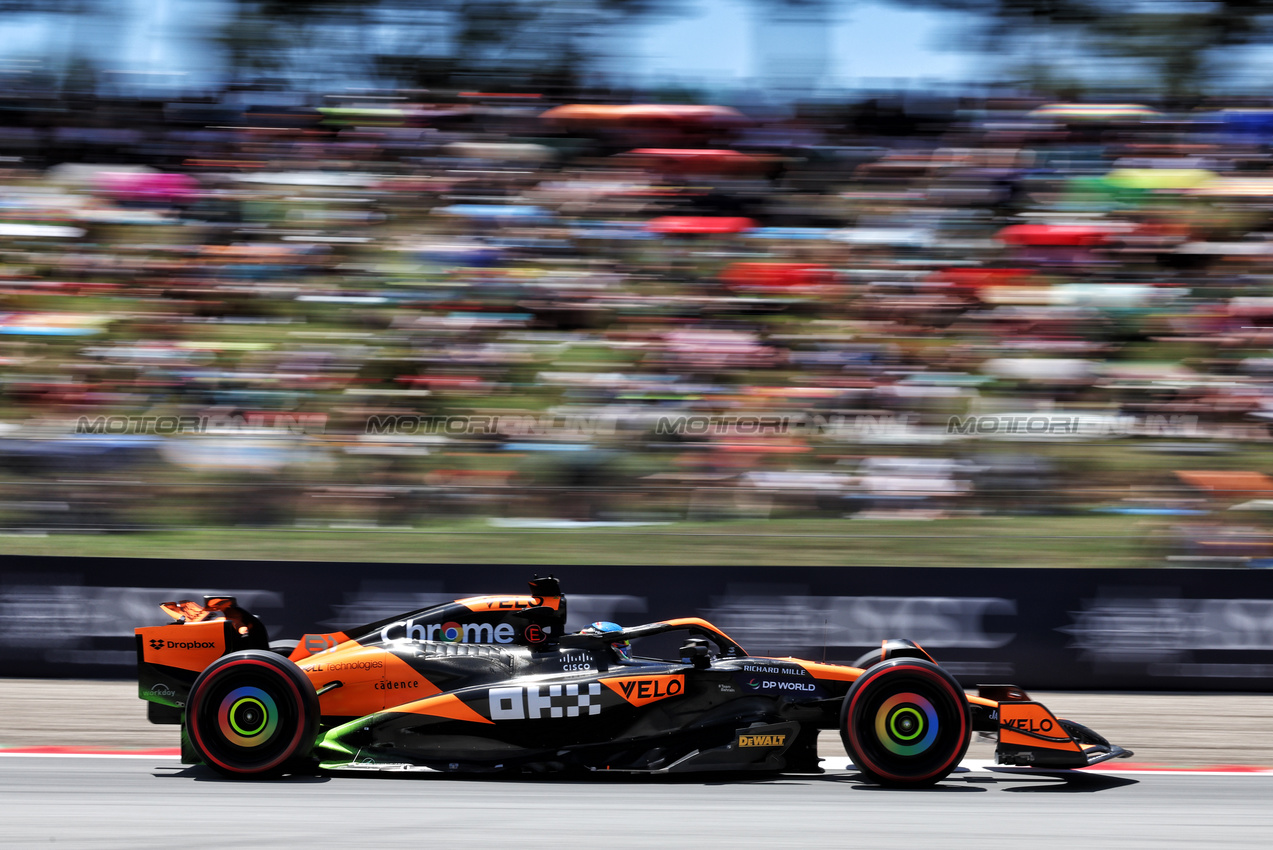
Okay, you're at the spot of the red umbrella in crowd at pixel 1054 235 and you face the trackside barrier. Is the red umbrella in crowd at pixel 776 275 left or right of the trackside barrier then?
right

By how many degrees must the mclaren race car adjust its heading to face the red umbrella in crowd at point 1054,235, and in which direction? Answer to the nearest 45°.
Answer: approximately 45° to its left

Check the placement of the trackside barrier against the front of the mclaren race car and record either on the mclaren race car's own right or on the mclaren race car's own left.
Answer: on the mclaren race car's own left

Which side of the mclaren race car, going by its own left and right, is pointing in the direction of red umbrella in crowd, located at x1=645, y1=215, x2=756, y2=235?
left

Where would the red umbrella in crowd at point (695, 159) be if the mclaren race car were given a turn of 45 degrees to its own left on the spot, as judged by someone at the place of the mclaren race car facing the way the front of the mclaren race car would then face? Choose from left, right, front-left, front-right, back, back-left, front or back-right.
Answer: front-left

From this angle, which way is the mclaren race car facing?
to the viewer's right

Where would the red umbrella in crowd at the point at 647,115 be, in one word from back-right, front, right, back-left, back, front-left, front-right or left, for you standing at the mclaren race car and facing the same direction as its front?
left

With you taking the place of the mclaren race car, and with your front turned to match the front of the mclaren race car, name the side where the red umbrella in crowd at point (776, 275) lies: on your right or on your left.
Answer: on your left
